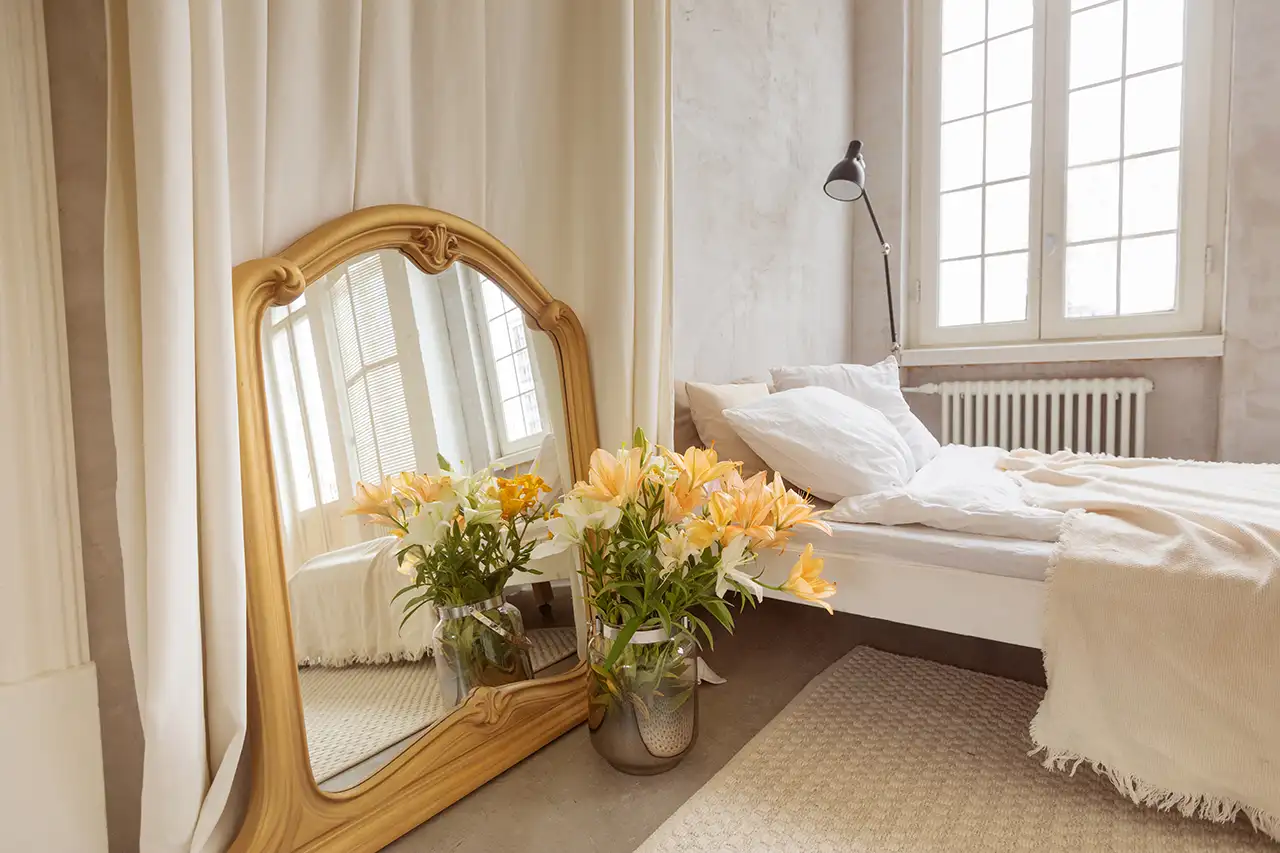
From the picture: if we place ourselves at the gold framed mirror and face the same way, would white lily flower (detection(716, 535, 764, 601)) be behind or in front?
in front

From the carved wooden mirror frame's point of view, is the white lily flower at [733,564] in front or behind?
in front

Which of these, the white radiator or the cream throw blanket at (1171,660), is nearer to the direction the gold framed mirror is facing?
the cream throw blanket

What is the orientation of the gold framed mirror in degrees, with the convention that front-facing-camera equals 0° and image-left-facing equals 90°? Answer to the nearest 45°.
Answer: approximately 315°

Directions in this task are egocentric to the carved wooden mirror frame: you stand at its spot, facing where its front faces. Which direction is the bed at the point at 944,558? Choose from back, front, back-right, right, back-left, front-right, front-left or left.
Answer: front-left

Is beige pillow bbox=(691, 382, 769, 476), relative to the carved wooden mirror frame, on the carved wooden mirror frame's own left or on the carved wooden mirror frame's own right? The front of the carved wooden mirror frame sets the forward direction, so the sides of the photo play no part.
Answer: on the carved wooden mirror frame's own left
